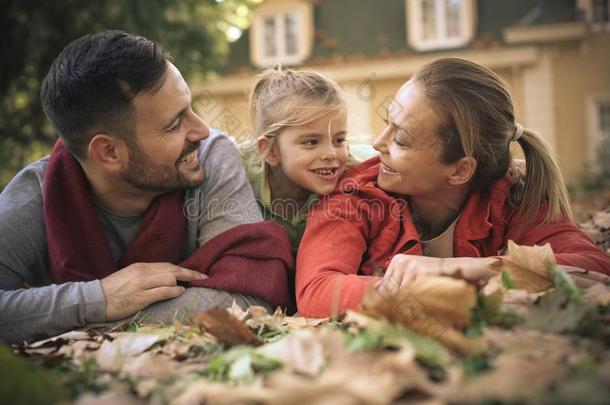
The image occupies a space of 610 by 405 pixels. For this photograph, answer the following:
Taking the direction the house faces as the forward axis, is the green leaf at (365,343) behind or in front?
in front

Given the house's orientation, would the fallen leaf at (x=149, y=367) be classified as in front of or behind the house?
in front

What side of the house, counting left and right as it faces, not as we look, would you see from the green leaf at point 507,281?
front

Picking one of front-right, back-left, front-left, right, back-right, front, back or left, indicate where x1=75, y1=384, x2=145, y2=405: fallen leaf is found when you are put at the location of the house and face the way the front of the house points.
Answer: front

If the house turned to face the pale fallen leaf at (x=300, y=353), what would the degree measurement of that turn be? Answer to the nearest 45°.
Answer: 0° — it already faces it

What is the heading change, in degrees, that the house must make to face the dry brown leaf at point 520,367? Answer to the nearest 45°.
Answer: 0° — it already faces it

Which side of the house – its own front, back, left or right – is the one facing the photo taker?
front

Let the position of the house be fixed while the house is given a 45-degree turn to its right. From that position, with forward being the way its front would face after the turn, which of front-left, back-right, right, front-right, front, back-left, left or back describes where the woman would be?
front-left

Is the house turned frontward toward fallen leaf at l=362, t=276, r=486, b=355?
yes

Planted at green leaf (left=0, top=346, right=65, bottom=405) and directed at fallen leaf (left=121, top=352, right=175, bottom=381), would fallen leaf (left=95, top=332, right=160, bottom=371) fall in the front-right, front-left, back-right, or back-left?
front-left

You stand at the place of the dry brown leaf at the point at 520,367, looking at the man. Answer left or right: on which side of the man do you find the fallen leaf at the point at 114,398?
left

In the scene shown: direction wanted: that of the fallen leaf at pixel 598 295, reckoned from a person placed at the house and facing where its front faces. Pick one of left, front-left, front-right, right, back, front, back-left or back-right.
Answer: front

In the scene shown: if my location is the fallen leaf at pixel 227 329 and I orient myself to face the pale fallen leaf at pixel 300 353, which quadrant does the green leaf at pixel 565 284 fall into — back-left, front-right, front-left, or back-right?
front-left
